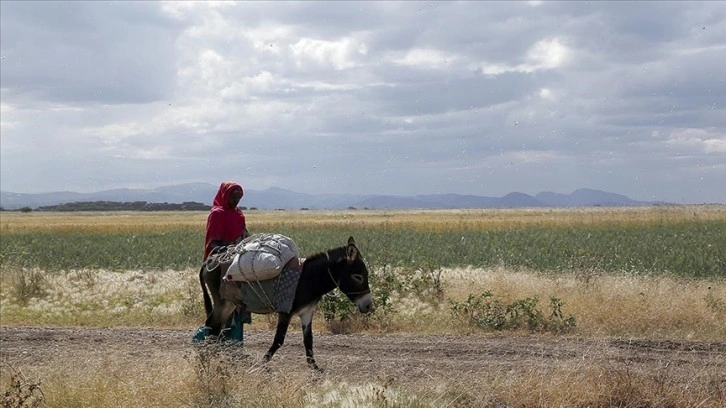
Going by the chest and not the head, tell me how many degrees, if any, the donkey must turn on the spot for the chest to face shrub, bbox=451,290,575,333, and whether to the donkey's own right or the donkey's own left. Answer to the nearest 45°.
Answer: approximately 45° to the donkey's own left

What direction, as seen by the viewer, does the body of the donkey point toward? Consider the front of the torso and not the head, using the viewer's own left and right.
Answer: facing to the right of the viewer

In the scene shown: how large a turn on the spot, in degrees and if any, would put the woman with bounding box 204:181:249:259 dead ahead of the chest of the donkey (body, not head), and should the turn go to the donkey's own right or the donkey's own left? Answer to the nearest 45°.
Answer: approximately 135° to the donkey's own left

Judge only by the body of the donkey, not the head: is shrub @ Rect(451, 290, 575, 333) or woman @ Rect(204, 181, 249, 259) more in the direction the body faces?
the shrub
